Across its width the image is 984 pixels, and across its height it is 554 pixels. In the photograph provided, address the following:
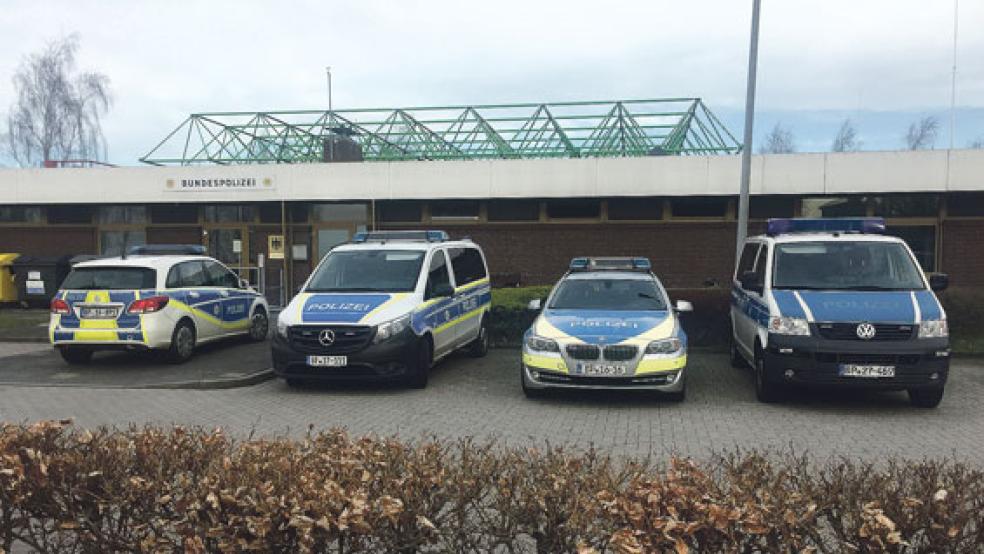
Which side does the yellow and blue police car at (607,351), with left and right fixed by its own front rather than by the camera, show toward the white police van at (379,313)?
right

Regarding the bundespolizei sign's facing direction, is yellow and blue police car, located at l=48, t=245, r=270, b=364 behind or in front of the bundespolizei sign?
in front

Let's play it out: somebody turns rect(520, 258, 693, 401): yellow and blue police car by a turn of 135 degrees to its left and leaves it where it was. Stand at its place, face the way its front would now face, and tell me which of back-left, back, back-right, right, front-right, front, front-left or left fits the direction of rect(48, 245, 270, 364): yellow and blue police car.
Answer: back-left

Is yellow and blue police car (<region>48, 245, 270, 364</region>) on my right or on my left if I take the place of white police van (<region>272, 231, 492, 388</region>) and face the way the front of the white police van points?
on my right

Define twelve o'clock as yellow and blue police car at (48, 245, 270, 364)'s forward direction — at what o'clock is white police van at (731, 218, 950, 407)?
The white police van is roughly at 3 o'clock from the yellow and blue police car.

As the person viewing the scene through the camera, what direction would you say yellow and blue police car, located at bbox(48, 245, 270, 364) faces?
facing away from the viewer and to the right of the viewer

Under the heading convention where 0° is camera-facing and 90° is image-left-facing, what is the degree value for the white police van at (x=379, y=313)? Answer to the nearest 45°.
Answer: approximately 45°

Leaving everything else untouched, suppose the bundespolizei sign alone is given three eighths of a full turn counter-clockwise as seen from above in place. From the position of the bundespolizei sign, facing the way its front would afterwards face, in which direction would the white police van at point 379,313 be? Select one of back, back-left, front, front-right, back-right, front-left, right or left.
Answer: back-right

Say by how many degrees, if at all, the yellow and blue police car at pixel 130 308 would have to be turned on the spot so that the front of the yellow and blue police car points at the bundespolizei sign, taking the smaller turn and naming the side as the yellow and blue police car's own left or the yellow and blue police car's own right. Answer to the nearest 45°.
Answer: approximately 45° to the yellow and blue police car's own left

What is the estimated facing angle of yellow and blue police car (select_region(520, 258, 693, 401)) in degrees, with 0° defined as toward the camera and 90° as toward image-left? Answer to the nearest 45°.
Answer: approximately 0°

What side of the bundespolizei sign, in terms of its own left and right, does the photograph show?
front

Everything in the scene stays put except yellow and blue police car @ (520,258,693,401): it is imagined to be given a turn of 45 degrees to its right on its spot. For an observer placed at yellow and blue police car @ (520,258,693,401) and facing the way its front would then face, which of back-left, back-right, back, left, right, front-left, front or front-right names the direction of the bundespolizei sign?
right
